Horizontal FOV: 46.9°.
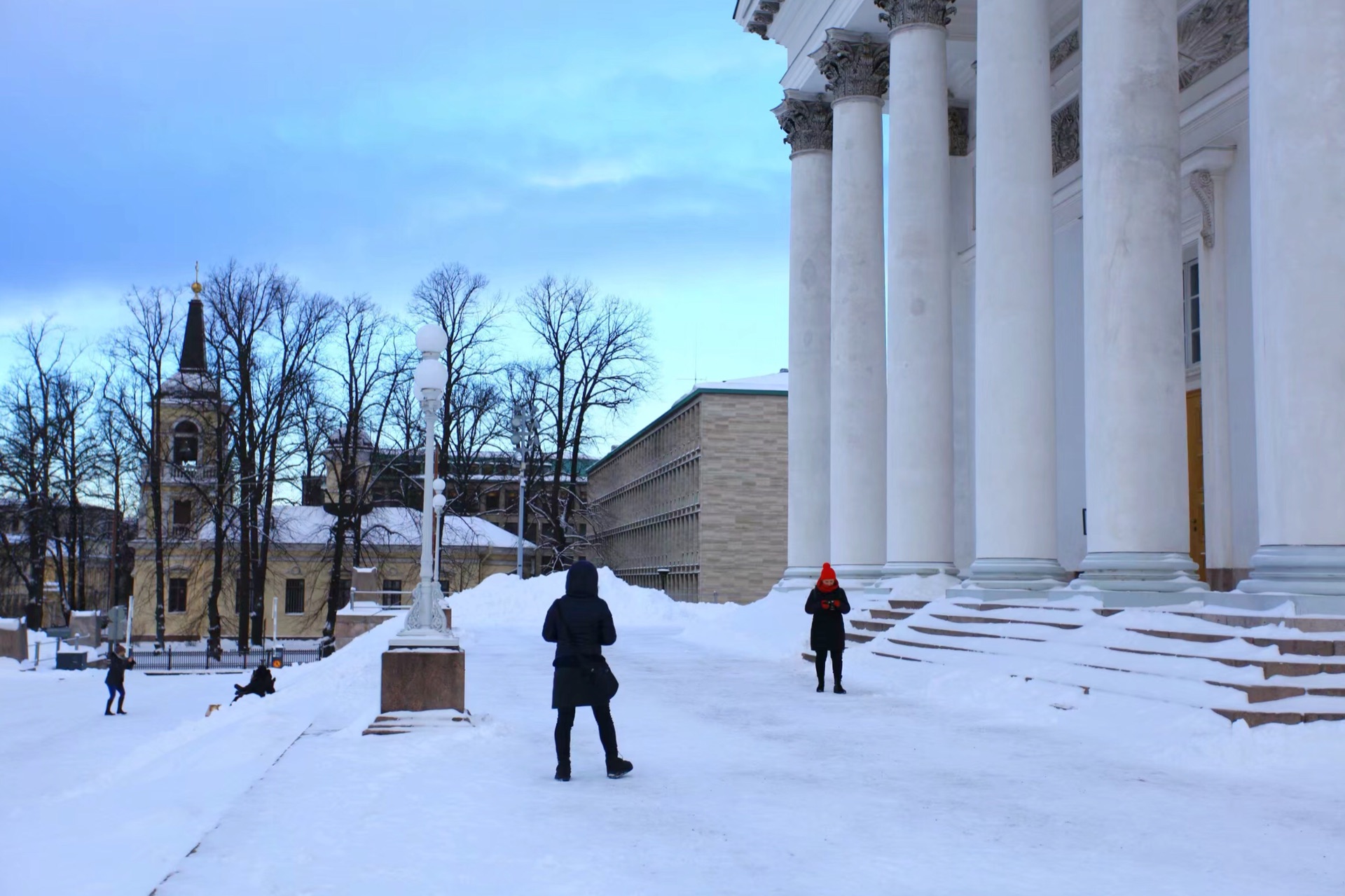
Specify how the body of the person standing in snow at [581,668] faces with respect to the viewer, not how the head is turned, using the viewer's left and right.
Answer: facing away from the viewer

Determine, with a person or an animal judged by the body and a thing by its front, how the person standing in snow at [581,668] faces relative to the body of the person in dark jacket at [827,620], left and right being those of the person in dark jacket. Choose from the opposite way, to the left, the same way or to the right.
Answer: the opposite way

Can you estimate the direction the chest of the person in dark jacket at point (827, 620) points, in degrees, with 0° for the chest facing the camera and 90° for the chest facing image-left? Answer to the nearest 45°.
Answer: approximately 0°

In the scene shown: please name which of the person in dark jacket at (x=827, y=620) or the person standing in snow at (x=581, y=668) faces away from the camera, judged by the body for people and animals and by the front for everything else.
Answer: the person standing in snow
